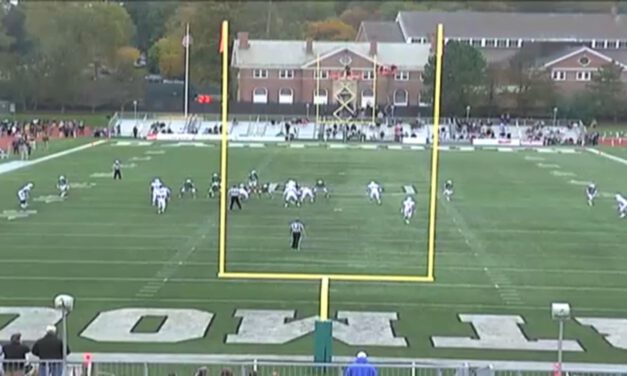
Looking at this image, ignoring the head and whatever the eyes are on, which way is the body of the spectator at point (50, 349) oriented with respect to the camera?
away from the camera

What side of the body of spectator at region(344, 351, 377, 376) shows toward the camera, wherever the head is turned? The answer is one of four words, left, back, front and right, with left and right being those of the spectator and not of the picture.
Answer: back

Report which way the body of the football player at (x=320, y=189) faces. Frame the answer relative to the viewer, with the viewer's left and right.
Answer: facing the viewer

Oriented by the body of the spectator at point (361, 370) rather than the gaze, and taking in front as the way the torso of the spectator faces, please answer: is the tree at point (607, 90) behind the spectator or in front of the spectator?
in front

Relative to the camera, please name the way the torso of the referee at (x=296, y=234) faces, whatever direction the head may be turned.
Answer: away from the camera

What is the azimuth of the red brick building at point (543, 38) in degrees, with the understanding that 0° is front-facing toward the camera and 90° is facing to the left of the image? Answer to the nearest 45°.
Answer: approximately 0°

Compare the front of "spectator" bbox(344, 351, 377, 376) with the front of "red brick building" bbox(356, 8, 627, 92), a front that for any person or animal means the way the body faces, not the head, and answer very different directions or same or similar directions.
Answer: very different directions

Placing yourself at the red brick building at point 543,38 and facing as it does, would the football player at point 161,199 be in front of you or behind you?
in front

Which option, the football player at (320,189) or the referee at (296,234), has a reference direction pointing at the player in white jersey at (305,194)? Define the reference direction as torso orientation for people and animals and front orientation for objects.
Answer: the referee

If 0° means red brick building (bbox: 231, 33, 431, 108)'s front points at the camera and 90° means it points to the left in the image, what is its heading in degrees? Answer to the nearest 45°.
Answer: approximately 0°
